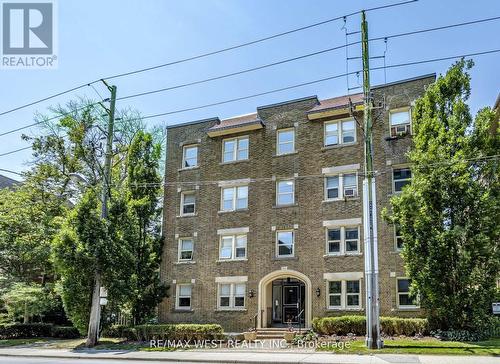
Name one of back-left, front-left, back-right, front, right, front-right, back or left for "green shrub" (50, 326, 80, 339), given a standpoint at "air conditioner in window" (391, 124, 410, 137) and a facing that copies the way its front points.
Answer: right

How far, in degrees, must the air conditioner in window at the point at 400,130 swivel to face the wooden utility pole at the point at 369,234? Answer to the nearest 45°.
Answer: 0° — it already faces it

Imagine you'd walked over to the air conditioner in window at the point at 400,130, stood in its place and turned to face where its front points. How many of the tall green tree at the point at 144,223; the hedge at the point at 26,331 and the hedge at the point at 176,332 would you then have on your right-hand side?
3

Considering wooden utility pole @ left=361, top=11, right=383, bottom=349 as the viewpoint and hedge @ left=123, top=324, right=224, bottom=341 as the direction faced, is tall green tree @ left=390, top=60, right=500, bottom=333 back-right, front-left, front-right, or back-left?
back-right

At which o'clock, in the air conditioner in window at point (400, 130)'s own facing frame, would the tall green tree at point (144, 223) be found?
The tall green tree is roughly at 3 o'clock from the air conditioner in window.

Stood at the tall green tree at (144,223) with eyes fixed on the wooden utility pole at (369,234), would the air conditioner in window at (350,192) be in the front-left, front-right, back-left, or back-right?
front-left

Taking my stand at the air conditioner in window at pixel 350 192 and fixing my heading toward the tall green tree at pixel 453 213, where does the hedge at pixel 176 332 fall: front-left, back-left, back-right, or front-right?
back-right

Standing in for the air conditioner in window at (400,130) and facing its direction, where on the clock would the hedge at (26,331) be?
The hedge is roughly at 3 o'clock from the air conditioner in window.

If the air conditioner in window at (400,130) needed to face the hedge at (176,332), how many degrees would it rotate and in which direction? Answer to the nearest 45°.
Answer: approximately 90° to its right
